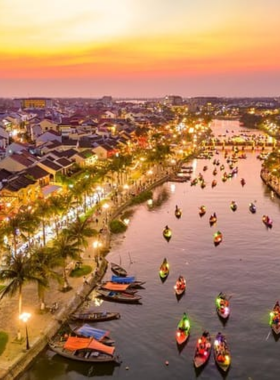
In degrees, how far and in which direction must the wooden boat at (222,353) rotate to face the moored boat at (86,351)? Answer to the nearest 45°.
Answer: approximately 90° to its right

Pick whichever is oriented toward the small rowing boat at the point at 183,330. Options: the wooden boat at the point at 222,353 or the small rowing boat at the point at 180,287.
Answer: the small rowing boat at the point at 180,287

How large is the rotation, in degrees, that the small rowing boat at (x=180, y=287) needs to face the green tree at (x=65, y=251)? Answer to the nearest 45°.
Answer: approximately 90° to its right

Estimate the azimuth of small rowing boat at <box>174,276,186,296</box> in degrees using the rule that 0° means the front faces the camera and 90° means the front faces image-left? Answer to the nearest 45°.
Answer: approximately 0°

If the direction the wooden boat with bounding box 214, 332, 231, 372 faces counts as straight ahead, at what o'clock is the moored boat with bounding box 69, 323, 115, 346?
The moored boat is roughly at 3 o'clock from the wooden boat.

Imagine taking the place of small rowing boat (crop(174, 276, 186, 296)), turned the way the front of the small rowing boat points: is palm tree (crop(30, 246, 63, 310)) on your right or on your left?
on your right

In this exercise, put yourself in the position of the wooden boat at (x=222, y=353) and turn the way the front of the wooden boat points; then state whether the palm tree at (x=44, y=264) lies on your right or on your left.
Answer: on your right

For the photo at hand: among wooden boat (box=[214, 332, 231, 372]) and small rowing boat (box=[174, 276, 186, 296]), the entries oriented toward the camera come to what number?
2

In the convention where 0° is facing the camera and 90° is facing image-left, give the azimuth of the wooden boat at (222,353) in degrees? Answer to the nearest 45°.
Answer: approximately 0°

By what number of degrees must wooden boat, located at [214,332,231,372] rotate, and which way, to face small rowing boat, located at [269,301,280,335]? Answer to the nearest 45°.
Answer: approximately 135° to its left
